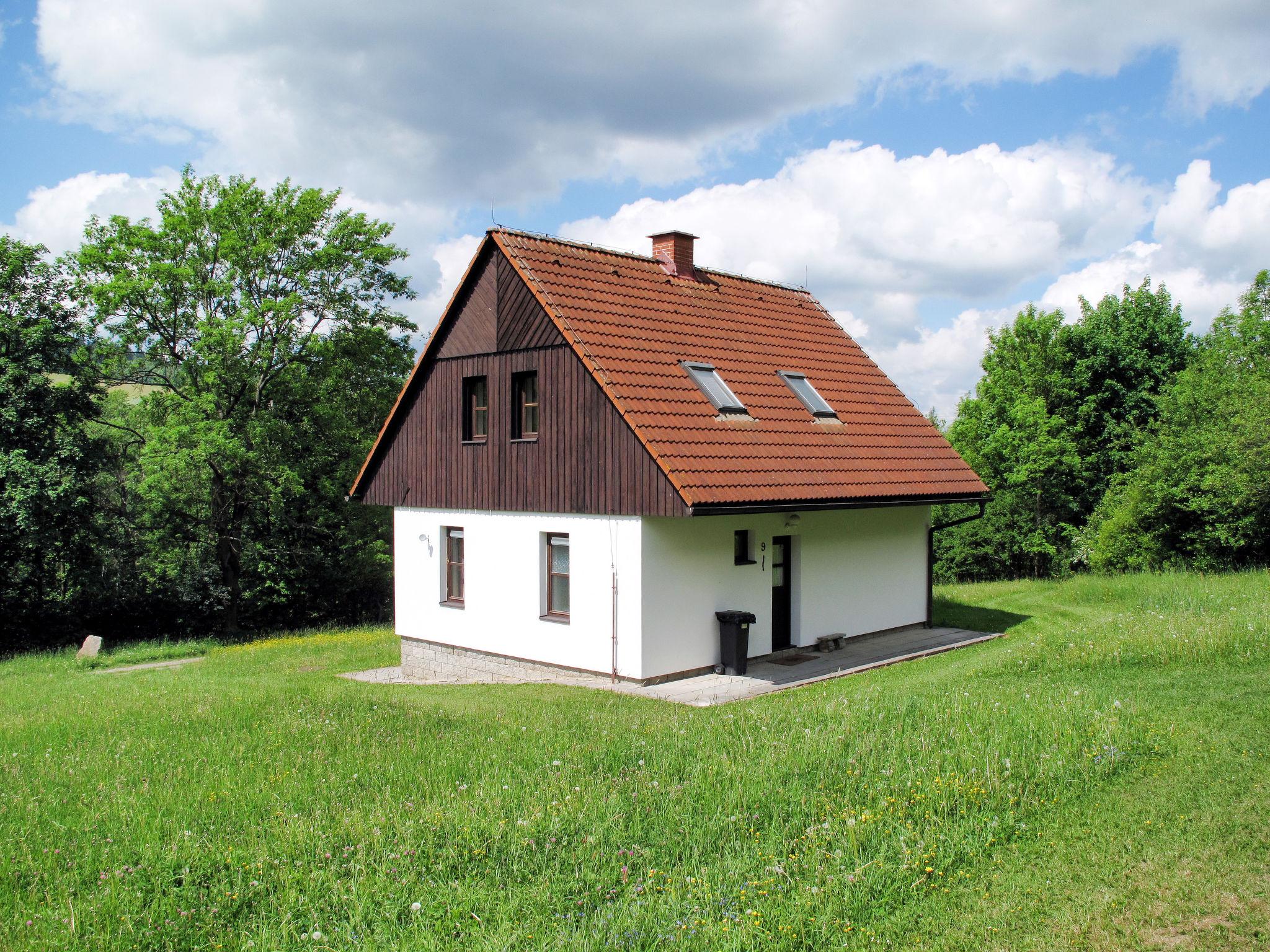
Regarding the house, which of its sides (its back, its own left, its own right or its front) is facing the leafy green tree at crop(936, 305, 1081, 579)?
left

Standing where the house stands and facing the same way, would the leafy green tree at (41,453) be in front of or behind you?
behind

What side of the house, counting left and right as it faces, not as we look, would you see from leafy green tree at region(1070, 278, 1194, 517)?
left

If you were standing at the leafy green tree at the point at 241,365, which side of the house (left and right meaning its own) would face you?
back

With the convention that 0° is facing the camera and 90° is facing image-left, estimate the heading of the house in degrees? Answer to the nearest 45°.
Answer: approximately 315°
